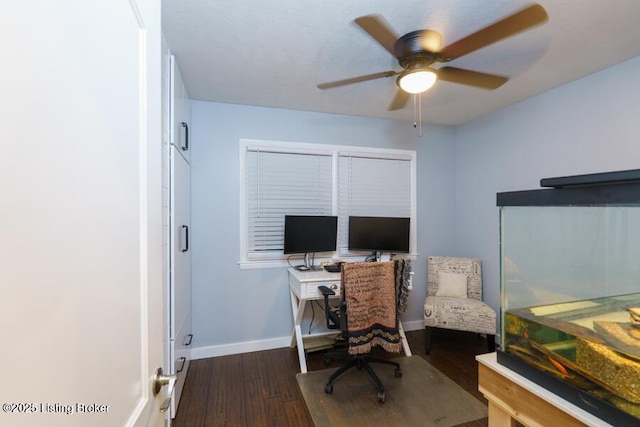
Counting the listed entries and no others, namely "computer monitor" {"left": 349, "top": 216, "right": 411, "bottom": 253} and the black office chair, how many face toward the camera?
1

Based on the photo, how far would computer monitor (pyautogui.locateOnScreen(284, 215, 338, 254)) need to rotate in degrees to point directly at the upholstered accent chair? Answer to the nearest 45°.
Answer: approximately 45° to its left

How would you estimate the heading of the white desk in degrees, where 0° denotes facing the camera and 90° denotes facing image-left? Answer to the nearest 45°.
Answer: approximately 0°

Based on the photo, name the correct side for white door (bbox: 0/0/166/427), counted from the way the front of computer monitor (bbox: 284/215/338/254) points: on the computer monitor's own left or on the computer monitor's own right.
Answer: on the computer monitor's own right

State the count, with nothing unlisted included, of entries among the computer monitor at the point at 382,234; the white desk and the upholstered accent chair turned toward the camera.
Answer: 3

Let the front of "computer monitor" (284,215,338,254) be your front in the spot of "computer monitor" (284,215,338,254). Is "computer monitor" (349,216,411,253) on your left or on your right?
on your left

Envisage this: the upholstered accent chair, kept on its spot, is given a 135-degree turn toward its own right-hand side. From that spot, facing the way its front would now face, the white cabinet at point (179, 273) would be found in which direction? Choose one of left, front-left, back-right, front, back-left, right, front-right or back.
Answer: left

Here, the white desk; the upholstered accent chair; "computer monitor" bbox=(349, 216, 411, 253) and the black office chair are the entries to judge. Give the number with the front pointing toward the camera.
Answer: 3

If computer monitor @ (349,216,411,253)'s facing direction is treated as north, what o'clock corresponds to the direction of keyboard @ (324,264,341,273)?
The keyboard is roughly at 2 o'clock from the computer monitor.

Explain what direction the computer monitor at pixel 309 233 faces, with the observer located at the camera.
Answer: facing the viewer and to the right of the viewer

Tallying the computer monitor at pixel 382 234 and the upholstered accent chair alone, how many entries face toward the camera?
2
